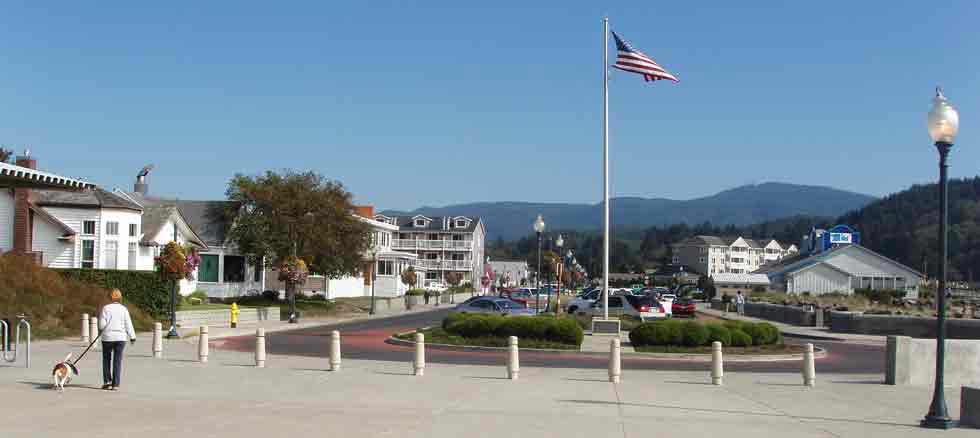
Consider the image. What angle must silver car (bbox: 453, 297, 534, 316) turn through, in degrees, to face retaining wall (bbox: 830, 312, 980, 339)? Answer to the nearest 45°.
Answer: approximately 180°

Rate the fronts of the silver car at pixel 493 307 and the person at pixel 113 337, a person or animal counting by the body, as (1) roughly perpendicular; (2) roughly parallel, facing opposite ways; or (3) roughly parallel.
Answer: roughly perpendicular

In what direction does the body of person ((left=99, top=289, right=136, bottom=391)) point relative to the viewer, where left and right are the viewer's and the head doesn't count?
facing away from the viewer

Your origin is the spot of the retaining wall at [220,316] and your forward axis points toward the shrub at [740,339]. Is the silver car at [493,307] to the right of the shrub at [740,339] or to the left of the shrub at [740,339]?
left

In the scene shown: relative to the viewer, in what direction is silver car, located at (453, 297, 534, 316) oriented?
to the viewer's left

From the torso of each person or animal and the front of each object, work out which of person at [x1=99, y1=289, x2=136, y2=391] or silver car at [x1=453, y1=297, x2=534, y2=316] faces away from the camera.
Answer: the person

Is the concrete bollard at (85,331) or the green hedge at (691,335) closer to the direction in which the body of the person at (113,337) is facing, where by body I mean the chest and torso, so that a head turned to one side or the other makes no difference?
the concrete bollard

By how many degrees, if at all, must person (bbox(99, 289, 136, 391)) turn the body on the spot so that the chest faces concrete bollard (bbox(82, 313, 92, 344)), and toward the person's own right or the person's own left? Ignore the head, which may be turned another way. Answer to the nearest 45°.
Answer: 0° — they already face it

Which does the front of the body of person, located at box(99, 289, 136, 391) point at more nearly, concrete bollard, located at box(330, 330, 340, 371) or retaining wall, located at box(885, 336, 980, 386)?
the concrete bollard

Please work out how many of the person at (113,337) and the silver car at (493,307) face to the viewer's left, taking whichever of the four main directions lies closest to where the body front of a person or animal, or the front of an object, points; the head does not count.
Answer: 1

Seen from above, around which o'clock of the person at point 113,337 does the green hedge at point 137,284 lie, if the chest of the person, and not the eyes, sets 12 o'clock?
The green hedge is roughly at 12 o'clock from the person.
